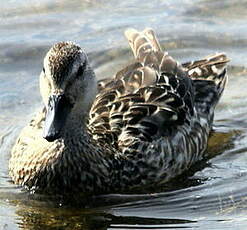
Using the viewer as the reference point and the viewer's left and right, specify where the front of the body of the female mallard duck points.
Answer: facing the viewer and to the left of the viewer
